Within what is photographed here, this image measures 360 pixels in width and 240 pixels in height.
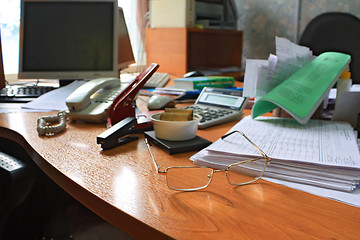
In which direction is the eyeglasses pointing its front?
toward the camera

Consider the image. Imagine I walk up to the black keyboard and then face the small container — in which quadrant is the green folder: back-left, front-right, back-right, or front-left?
front-left

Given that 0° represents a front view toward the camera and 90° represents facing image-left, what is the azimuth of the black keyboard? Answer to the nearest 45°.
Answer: approximately 0°

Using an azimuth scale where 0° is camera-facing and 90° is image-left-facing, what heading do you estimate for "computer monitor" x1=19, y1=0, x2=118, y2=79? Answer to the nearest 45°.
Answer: approximately 0°

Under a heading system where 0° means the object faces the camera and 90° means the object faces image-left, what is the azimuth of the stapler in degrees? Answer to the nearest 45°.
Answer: approximately 45°

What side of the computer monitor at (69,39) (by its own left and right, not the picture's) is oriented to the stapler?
front

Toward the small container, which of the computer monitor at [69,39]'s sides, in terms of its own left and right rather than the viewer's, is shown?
front

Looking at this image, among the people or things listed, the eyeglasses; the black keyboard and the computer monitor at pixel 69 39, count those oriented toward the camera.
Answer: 3
